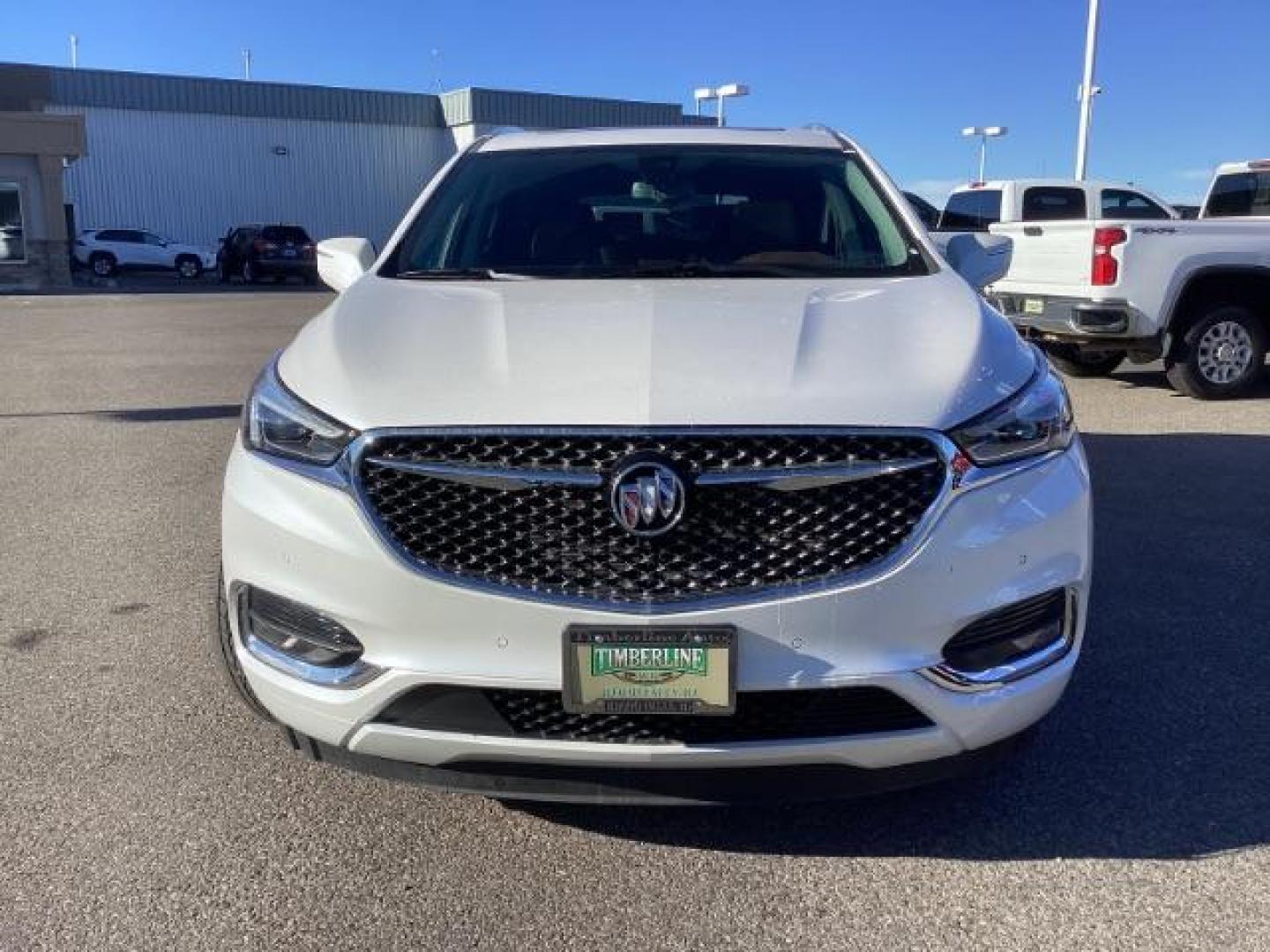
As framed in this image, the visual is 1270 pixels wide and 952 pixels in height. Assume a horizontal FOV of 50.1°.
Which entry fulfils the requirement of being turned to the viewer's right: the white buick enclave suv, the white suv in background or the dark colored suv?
the white suv in background

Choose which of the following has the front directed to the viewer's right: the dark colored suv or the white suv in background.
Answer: the white suv in background

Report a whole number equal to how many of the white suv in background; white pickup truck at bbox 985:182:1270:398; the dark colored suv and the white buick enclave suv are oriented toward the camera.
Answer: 1

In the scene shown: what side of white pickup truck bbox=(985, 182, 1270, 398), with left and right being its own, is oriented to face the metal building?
left

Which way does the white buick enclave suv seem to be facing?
toward the camera

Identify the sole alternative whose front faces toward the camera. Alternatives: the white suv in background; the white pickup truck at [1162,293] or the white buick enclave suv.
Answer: the white buick enclave suv

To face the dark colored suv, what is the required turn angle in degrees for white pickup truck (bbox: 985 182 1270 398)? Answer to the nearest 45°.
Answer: approximately 90° to its left

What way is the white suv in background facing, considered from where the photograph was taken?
facing to the right of the viewer

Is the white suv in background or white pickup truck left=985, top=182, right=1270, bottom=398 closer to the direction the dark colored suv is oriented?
the white suv in background

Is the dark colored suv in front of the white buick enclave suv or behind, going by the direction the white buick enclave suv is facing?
behind
